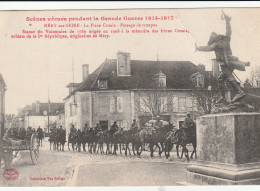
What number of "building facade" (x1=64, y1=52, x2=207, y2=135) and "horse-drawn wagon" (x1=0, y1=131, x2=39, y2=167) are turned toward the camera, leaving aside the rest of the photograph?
1

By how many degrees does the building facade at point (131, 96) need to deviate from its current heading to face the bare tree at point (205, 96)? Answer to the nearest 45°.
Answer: approximately 90° to its left

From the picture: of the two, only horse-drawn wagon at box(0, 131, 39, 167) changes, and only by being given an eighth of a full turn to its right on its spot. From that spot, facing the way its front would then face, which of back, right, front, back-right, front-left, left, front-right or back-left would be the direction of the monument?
right

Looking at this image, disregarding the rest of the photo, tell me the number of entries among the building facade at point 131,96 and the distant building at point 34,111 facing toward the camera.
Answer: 2

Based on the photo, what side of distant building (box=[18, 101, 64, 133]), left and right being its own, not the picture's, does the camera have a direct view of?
front
